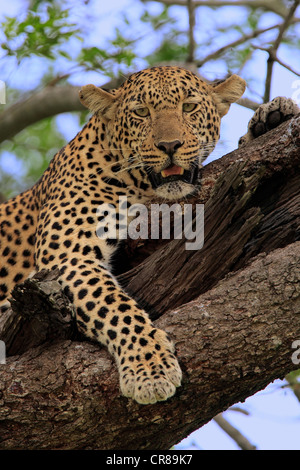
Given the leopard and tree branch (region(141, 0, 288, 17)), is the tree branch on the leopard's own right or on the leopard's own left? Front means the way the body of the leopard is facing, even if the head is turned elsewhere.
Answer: on the leopard's own left

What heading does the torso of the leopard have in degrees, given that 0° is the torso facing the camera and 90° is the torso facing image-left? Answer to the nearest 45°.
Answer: approximately 315°
